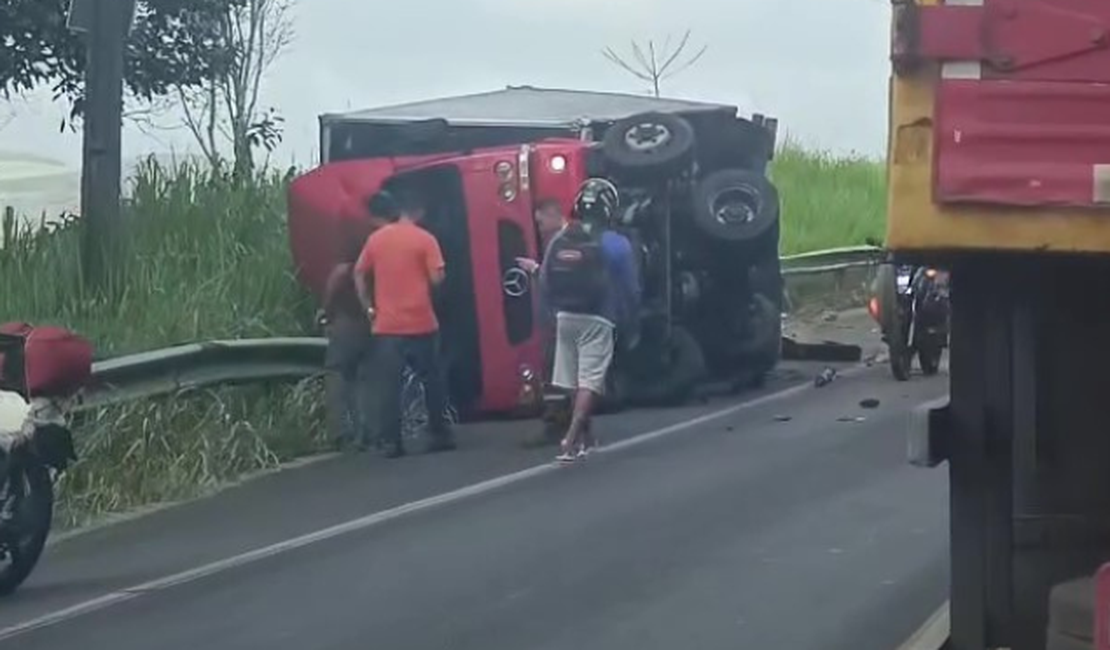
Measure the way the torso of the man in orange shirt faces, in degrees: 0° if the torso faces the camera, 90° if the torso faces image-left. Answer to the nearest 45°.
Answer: approximately 180°

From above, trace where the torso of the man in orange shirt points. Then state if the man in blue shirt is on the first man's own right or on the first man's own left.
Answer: on the first man's own right

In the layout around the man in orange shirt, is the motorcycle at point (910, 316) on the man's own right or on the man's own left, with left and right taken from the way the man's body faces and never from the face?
on the man's own right

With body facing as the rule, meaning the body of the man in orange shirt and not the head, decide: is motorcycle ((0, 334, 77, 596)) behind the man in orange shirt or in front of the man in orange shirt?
behind

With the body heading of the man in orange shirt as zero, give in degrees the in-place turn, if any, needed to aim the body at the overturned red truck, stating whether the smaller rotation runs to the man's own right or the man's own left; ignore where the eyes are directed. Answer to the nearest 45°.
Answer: approximately 45° to the man's own right
